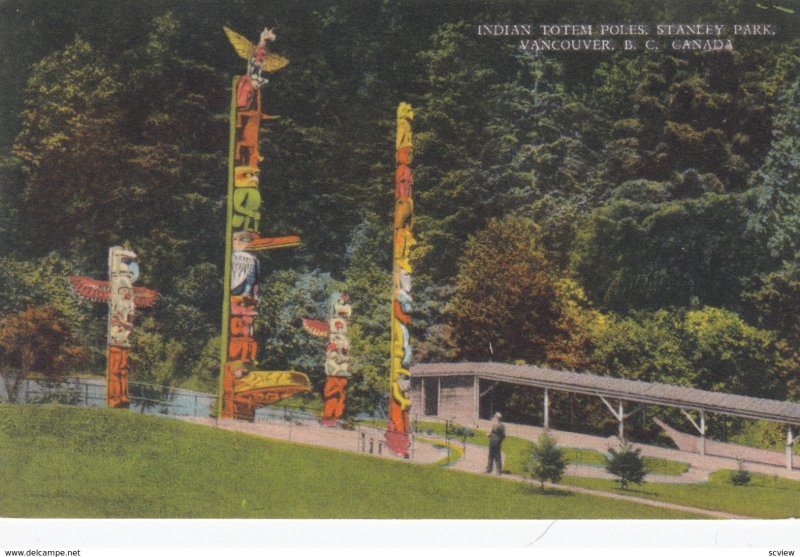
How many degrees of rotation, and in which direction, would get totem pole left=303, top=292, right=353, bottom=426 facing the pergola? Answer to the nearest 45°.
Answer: approximately 45° to its left

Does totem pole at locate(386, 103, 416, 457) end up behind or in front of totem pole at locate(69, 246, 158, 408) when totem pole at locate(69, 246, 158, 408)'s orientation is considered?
in front

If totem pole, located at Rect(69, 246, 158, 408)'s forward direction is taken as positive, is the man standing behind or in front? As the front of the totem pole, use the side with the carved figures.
in front

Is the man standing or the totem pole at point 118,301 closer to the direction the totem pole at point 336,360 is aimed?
the man standing

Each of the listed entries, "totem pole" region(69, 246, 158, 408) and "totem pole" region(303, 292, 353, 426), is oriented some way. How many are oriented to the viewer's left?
0

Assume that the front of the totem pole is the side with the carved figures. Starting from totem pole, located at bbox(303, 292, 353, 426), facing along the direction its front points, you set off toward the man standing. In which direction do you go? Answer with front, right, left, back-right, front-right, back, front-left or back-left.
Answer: front-left

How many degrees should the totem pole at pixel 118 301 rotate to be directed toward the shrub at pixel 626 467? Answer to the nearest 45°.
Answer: approximately 45° to its left

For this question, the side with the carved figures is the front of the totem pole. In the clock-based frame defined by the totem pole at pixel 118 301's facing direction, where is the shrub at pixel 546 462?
The shrub is roughly at 11 o'clock from the totem pole.

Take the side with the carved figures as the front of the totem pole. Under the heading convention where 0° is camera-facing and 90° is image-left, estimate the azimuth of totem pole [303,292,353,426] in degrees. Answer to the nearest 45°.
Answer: approximately 315°
